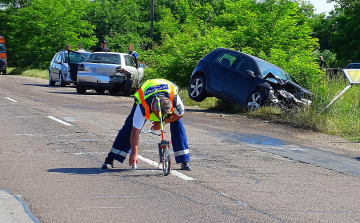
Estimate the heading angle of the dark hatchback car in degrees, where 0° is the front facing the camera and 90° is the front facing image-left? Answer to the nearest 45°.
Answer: approximately 315°

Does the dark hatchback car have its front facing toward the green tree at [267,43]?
no

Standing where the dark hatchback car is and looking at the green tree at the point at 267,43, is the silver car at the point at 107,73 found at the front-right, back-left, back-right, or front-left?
front-left

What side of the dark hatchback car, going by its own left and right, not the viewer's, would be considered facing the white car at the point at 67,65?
back

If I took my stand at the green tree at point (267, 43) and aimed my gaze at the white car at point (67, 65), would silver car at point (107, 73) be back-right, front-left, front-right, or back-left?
front-left

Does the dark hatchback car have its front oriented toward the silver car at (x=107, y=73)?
no
